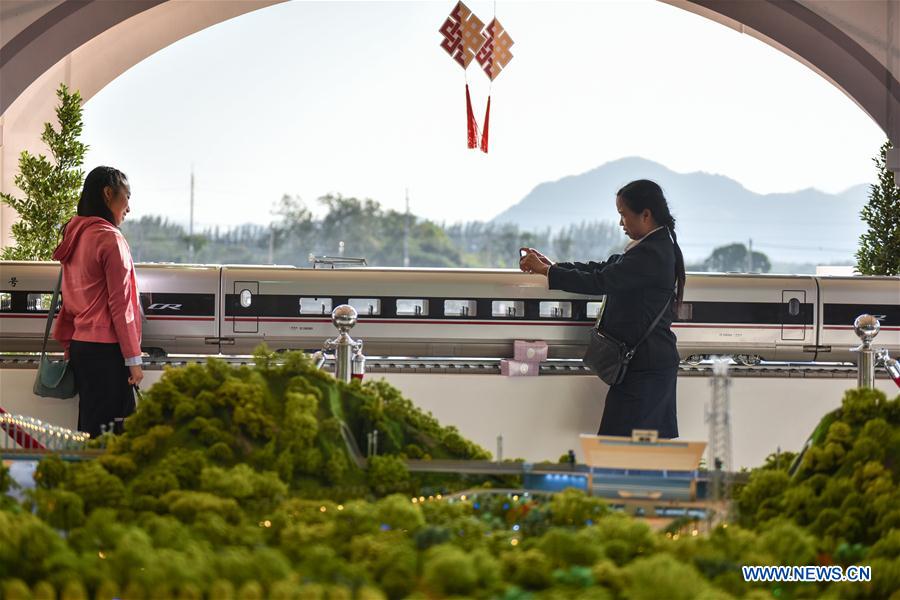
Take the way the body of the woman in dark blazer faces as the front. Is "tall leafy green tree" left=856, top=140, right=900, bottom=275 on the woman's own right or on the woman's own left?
on the woman's own right

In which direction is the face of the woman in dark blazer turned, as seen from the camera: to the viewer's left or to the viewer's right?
to the viewer's left

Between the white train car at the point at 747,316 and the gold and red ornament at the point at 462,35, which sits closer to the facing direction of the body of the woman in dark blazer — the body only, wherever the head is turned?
the gold and red ornament

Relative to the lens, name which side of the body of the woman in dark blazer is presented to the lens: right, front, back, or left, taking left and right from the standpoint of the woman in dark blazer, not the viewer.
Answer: left

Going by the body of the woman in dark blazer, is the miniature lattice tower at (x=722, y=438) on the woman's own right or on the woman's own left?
on the woman's own left

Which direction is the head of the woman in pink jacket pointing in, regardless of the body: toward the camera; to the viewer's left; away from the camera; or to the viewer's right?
to the viewer's right

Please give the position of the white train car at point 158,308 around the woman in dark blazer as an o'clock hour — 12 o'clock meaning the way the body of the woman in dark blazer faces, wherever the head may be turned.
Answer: The white train car is roughly at 1 o'clock from the woman in dark blazer.

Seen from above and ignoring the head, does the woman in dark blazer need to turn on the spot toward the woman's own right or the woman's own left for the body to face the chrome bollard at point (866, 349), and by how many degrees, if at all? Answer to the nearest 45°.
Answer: approximately 135° to the woman's own right

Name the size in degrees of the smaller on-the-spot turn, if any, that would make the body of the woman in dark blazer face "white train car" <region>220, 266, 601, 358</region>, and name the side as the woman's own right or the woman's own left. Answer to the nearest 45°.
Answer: approximately 45° to the woman's own right
